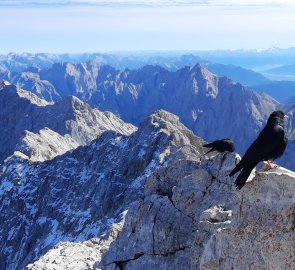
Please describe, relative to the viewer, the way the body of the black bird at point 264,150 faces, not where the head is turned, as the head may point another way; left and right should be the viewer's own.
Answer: facing to the right of the viewer

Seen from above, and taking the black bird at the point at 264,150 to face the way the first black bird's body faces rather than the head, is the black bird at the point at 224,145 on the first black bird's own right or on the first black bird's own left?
on the first black bird's own left
